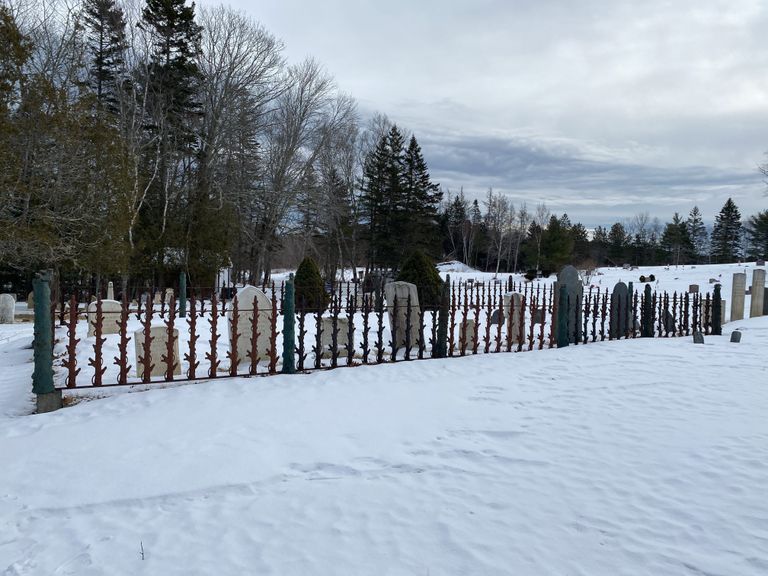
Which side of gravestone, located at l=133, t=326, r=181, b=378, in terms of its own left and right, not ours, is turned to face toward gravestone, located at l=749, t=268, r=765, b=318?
left

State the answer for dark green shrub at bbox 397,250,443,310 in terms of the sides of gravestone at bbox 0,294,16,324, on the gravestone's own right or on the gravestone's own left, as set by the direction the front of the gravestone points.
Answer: on the gravestone's own left

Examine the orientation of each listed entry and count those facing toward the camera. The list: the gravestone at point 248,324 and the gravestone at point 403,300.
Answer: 2

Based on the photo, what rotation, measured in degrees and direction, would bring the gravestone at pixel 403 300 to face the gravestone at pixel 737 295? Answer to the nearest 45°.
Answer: approximately 135° to its left

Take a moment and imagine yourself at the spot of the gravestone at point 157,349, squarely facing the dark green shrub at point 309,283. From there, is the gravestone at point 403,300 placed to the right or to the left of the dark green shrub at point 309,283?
right
